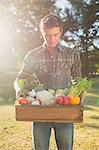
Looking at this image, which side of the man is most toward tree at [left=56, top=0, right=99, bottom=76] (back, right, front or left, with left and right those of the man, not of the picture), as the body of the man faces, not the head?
back

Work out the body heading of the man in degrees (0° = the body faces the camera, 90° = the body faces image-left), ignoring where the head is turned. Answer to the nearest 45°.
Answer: approximately 0°
